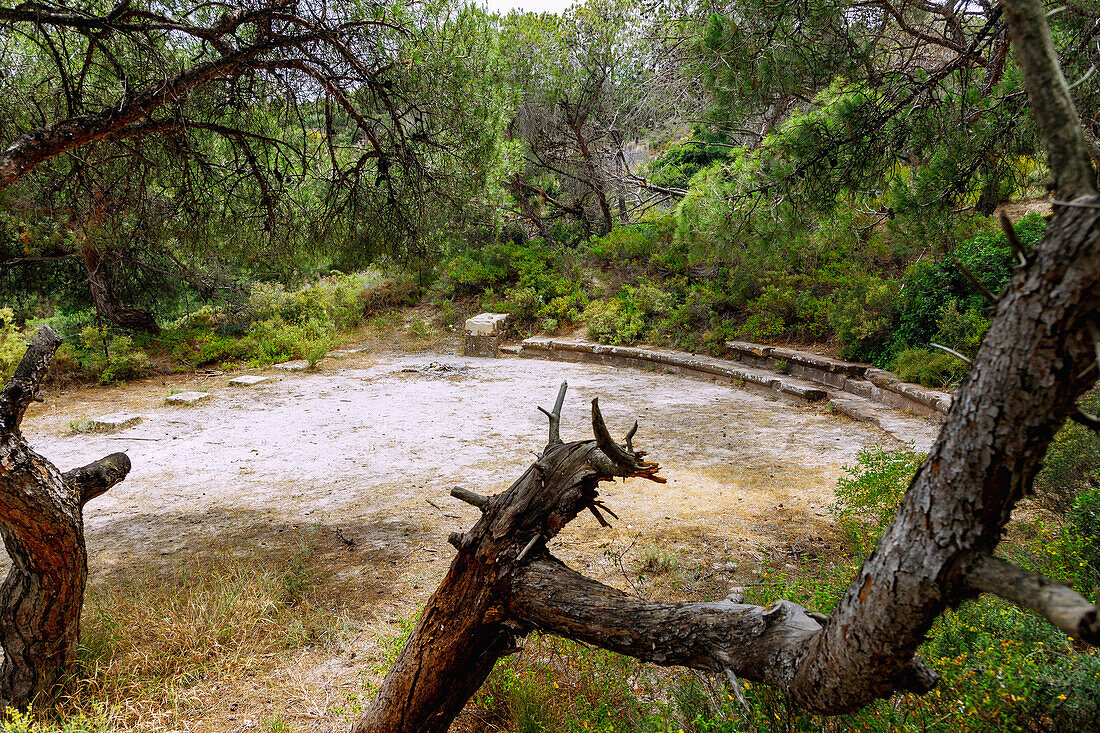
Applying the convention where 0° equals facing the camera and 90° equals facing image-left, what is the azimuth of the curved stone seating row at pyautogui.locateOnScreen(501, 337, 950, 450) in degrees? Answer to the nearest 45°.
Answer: approximately 45°

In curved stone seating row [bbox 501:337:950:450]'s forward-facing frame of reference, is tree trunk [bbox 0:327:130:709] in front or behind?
in front

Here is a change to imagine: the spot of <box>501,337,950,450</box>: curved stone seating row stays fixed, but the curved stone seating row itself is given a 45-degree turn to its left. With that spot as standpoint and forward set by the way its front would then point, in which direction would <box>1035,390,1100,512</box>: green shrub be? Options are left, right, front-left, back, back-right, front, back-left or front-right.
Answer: front

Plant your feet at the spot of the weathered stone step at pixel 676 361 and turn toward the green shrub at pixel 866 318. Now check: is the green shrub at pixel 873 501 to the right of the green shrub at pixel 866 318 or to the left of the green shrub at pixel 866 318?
right

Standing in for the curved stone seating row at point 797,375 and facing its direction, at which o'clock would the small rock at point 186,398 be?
The small rock is roughly at 1 o'clock from the curved stone seating row.

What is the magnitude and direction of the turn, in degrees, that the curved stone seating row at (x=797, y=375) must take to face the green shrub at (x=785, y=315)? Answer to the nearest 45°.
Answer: approximately 135° to its right

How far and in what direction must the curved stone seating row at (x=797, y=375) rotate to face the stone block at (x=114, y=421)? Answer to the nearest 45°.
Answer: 0° — it already faces it

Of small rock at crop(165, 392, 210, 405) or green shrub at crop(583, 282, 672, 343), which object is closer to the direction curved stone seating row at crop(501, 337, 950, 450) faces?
the small rock
